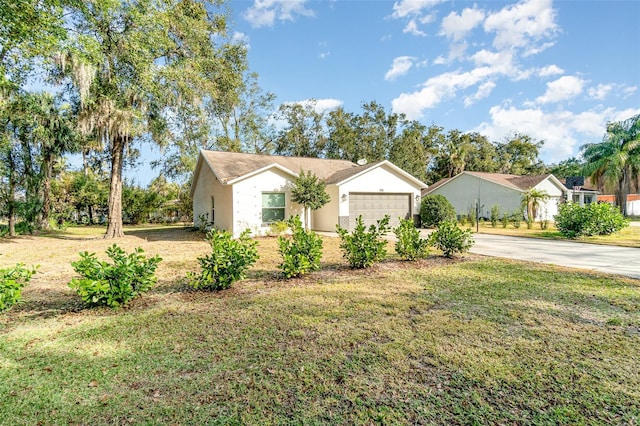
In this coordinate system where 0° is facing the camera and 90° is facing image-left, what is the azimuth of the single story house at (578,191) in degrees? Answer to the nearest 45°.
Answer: approximately 315°

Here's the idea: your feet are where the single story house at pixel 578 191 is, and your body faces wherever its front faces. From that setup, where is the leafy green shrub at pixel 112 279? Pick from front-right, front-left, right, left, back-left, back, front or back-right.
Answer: front-right

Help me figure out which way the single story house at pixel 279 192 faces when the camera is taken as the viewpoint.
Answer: facing the viewer and to the right of the viewer

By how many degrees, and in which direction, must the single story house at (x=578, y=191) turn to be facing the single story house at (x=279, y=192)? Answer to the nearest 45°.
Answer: approximately 90° to its right

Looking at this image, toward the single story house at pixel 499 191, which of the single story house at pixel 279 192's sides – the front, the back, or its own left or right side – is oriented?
left

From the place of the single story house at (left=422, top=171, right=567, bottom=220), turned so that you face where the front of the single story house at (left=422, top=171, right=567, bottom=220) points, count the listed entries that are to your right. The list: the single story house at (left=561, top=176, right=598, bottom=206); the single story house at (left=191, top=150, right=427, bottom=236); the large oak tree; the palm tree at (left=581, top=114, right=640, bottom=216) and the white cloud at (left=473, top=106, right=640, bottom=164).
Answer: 2

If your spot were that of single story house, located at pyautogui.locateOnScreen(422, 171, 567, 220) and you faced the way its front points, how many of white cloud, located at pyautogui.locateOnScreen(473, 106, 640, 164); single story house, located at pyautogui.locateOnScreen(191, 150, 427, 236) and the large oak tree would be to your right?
2

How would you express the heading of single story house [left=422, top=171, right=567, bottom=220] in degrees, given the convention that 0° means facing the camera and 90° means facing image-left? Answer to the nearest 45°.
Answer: approximately 315°

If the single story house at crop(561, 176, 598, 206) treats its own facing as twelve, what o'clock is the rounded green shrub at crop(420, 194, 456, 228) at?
The rounded green shrub is roughly at 2 o'clock from the single story house.
